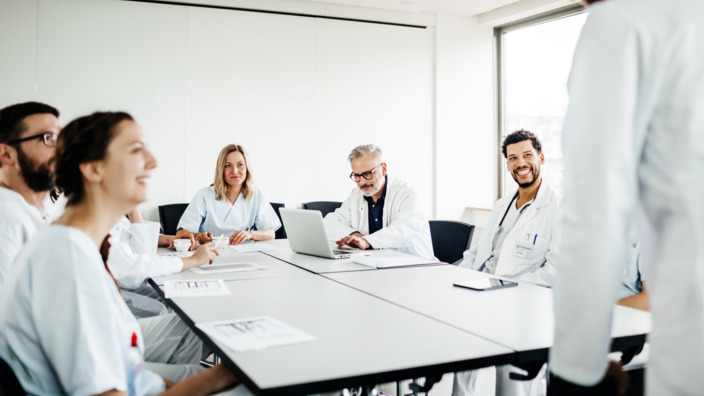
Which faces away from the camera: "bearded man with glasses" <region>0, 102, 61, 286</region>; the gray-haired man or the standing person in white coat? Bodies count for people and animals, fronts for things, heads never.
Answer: the standing person in white coat

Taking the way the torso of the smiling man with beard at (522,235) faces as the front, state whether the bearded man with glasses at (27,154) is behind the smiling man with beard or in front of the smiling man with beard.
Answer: in front

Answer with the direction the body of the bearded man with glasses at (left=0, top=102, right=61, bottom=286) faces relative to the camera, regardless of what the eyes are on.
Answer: to the viewer's right

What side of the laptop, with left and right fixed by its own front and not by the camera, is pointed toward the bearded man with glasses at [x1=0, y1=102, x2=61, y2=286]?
back

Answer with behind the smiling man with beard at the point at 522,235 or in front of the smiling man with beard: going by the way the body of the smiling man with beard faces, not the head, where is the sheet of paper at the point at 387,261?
in front

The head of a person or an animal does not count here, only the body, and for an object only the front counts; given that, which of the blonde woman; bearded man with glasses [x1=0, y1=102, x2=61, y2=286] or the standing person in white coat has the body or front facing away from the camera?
the standing person in white coat

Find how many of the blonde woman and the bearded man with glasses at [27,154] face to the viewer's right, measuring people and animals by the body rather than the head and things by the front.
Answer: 1

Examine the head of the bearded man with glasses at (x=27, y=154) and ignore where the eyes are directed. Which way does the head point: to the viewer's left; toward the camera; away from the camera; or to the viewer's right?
to the viewer's right

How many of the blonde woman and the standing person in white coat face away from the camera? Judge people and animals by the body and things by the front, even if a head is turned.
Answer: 1

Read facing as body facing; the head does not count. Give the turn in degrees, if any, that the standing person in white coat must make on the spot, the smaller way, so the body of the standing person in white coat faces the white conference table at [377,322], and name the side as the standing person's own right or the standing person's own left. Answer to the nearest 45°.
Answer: approximately 45° to the standing person's own left

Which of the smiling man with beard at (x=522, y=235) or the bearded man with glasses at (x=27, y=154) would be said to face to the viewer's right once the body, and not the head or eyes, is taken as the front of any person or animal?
the bearded man with glasses

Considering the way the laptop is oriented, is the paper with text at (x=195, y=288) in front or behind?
behind

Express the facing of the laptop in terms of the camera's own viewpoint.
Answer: facing away from the viewer and to the right of the viewer

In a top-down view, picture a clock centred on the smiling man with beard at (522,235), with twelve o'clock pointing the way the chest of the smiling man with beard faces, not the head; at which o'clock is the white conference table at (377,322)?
The white conference table is roughly at 11 o'clock from the smiling man with beard.
